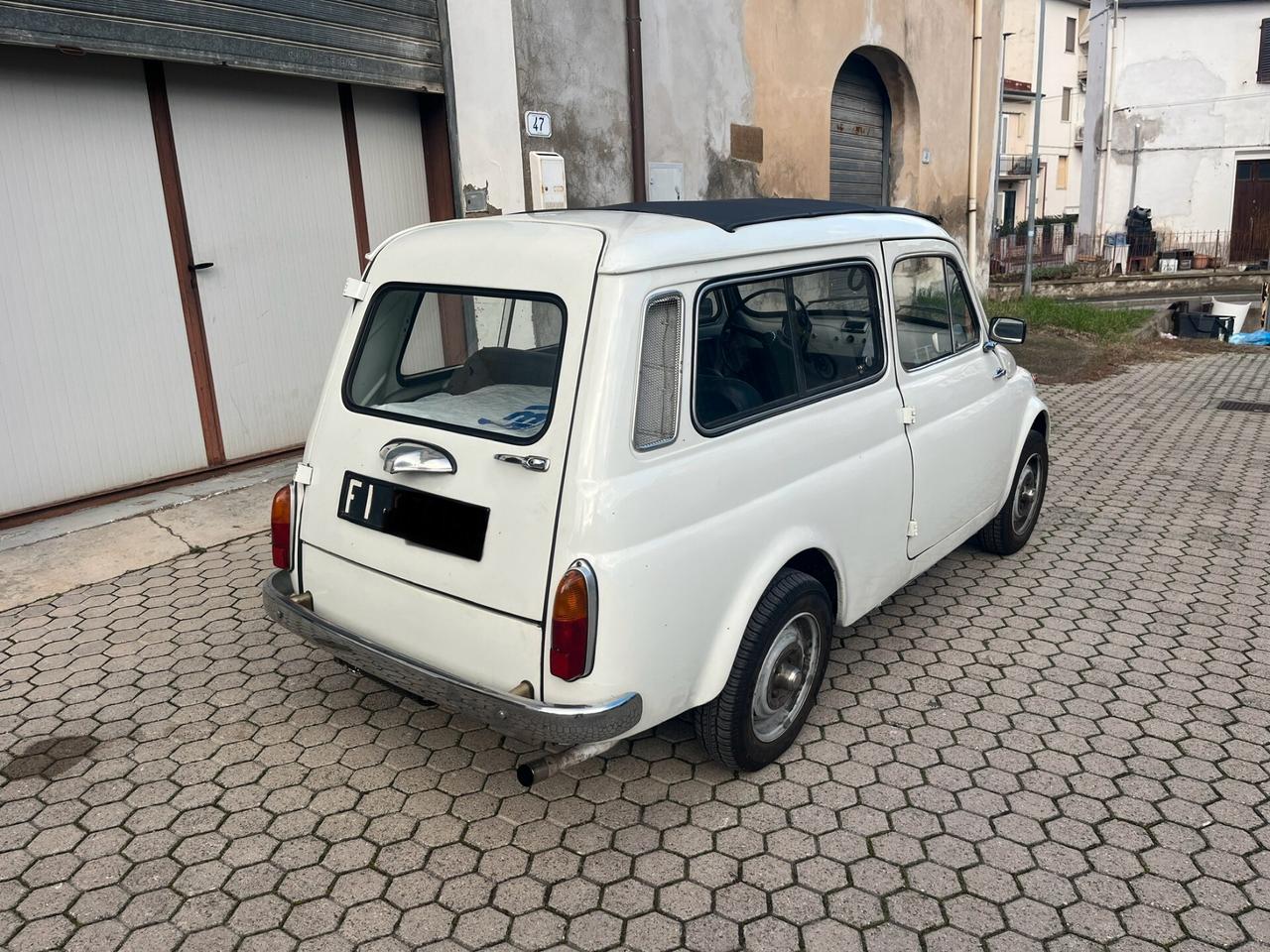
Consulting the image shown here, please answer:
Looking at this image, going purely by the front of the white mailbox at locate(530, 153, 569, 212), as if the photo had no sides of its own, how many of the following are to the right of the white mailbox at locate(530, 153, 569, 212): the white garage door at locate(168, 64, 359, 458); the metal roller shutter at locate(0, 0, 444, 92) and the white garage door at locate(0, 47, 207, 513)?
3

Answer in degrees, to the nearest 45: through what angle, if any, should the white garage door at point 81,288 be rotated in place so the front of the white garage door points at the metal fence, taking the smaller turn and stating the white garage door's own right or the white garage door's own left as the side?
approximately 90° to the white garage door's own left

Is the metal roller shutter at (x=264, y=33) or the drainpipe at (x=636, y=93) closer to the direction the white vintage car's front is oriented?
the drainpipe

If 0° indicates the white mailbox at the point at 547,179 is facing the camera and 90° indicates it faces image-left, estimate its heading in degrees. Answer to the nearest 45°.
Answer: approximately 315°

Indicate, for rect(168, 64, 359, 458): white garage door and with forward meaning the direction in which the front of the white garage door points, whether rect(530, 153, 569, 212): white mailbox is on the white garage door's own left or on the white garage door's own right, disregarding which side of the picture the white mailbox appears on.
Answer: on the white garage door's own left

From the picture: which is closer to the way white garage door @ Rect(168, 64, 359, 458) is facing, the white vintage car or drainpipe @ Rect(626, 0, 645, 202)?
the white vintage car

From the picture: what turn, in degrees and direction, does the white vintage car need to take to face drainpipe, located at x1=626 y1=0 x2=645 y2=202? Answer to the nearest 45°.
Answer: approximately 45° to its left

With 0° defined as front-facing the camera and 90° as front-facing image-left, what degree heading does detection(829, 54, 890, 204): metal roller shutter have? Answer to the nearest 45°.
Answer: approximately 315°

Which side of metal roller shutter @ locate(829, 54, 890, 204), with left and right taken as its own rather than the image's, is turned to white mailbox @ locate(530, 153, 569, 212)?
right

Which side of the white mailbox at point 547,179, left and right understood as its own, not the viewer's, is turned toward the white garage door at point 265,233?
right

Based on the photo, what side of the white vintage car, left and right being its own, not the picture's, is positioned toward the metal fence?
front

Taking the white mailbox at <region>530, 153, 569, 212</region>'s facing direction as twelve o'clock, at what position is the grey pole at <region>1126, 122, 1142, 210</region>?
The grey pole is roughly at 9 o'clock from the white mailbox.

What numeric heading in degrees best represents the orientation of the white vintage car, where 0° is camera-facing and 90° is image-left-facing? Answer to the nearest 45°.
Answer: approximately 225°

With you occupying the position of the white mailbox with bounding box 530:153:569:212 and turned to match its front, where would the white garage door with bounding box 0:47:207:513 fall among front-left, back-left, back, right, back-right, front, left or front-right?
right
